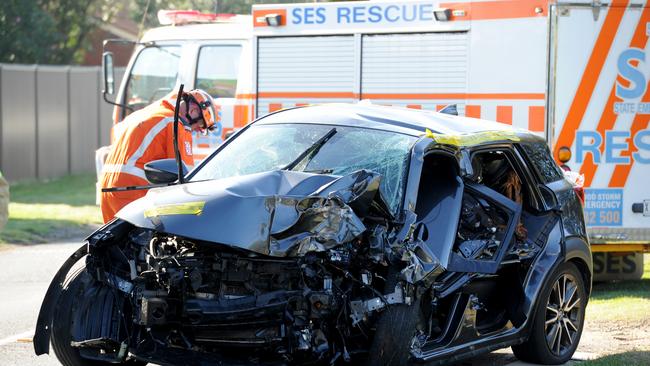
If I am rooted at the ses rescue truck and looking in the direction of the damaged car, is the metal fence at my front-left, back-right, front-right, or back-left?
back-right

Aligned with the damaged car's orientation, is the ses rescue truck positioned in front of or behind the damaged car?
behind

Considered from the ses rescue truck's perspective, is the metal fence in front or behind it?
in front

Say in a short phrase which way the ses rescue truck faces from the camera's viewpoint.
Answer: facing away from the viewer and to the left of the viewer

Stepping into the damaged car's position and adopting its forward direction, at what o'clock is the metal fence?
The metal fence is roughly at 4 o'clock from the damaged car.

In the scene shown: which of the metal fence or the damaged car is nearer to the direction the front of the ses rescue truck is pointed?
the metal fence

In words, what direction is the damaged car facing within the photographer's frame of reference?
facing the viewer and to the left of the viewer

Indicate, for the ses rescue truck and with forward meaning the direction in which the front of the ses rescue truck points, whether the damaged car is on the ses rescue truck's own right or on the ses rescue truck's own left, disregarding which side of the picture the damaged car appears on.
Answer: on the ses rescue truck's own left

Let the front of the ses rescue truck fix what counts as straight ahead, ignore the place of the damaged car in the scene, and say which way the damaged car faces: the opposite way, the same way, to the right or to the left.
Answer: to the left

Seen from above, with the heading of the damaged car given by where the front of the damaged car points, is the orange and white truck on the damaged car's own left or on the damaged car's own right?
on the damaged car's own right
